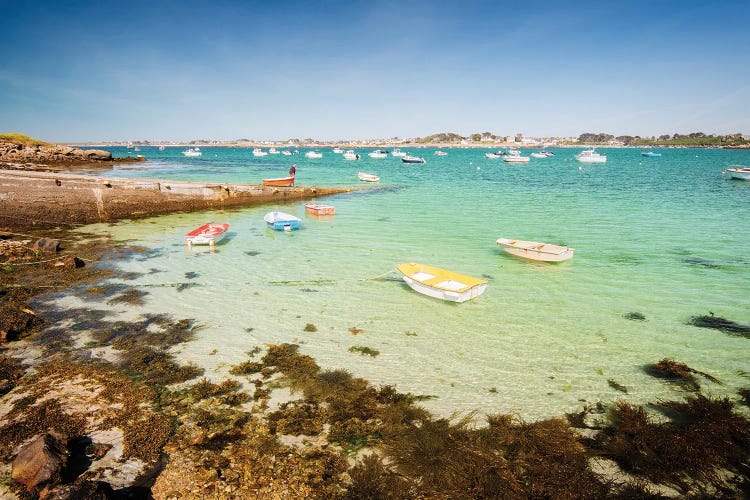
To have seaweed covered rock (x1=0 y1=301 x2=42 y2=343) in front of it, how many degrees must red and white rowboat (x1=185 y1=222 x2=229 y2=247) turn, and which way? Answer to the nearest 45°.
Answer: approximately 180°

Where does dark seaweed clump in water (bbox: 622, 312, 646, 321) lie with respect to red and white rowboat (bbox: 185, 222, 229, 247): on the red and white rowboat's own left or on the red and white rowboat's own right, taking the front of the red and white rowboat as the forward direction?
on the red and white rowboat's own right

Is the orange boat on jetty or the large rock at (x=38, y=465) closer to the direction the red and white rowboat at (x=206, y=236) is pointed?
the orange boat on jetty

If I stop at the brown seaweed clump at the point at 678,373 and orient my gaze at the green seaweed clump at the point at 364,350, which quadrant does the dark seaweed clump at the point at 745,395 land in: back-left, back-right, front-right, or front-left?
back-left

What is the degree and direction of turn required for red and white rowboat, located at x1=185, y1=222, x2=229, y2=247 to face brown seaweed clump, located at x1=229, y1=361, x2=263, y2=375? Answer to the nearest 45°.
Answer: approximately 135° to its right

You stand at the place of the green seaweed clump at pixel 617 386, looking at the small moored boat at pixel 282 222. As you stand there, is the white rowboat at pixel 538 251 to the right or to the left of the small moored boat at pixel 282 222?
right

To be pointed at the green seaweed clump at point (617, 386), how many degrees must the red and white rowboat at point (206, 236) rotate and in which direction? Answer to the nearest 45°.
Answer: approximately 90° to its right

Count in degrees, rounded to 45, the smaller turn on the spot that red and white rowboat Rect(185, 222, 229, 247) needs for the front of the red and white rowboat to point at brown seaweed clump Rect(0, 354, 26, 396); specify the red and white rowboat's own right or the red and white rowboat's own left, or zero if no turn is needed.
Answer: approximately 135° to the red and white rowboat's own right

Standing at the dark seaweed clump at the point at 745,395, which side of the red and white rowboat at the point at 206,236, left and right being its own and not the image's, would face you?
right

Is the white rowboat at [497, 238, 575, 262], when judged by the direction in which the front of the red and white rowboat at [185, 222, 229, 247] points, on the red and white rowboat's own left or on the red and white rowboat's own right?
on the red and white rowboat's own right

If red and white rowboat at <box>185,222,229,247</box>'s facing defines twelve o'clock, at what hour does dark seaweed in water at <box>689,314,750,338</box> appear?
The dark seaweed in water is roughly at 3 o'clock from the red and white rowboat.

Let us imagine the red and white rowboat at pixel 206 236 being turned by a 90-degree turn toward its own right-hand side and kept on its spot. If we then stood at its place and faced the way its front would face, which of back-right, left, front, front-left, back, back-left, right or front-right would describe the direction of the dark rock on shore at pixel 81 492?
front-right

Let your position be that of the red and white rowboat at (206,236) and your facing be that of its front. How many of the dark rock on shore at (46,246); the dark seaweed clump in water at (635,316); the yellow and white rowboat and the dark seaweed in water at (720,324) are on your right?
3

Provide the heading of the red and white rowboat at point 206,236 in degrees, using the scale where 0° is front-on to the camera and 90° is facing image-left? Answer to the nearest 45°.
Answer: approximately 225°
